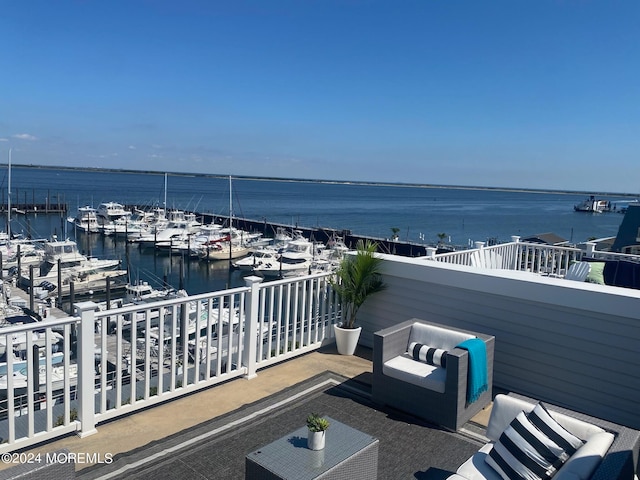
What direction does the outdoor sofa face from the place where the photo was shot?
facing the viewer and to the left of the viewer

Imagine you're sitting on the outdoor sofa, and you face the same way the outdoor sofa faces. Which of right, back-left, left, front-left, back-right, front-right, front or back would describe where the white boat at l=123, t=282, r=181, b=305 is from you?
right

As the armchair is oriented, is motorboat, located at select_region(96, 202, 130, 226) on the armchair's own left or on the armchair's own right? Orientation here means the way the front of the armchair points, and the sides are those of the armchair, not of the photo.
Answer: on the armchair's own right

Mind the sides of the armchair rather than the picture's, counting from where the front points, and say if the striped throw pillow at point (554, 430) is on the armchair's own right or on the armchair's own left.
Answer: on the armchair's own left

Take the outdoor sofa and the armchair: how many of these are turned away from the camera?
0

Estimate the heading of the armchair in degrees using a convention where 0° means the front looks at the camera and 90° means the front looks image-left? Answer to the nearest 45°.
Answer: approximately 45°

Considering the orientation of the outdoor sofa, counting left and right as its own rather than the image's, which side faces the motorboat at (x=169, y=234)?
right

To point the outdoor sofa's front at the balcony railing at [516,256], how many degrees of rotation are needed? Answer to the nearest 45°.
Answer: approximately 135° to its right

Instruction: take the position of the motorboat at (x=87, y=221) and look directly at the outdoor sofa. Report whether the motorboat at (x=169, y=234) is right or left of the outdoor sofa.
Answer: left

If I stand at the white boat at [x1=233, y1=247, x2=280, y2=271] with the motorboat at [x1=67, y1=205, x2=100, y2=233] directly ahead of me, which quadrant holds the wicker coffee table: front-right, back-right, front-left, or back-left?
back-left
